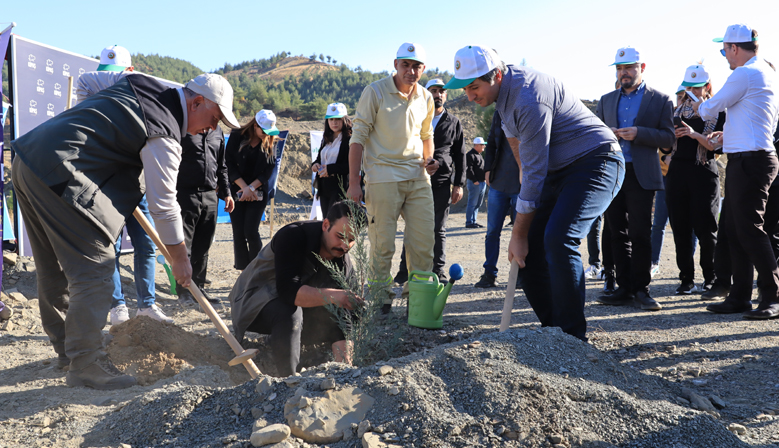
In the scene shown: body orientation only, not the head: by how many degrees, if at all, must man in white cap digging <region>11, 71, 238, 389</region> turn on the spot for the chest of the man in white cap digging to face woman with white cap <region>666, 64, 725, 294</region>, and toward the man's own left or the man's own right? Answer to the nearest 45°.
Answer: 0° — they already face them

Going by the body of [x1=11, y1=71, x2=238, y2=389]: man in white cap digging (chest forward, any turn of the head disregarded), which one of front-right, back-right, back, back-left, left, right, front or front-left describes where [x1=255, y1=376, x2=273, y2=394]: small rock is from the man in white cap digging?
front-right

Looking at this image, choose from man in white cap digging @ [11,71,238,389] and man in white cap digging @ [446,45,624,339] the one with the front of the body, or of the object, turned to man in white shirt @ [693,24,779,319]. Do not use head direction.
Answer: man in white cap digging @ [11,71,238,389]

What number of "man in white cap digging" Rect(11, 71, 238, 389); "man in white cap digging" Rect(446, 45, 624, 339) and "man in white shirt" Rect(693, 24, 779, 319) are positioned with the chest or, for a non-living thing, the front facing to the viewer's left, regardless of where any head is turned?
2

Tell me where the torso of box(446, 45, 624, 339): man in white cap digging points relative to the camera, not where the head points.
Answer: to the viewer's left

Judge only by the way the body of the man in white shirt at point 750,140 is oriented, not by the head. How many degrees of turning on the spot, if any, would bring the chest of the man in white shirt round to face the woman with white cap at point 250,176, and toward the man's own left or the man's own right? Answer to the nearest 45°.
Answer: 0° — they already face them

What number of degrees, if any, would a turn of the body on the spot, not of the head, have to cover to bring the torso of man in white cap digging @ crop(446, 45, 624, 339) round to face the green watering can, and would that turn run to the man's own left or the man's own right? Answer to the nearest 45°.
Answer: approximately 45° to the man's own right

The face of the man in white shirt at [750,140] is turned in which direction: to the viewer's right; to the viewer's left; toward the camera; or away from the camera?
to the viewer's left

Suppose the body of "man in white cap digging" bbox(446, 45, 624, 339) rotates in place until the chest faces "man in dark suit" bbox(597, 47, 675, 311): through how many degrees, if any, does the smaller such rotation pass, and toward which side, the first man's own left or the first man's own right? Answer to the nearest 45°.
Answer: approximately 90° to the first man's own right

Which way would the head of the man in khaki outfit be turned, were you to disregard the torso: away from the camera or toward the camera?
toward the camera

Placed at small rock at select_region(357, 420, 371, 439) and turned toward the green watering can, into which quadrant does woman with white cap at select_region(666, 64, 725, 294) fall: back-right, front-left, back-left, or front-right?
front-right

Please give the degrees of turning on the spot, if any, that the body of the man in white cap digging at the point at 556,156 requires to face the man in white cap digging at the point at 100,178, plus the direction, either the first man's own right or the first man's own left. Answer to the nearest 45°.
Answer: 0° — they already face them

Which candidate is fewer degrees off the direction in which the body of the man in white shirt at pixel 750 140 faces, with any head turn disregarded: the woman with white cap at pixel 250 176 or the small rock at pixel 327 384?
the woman with white cap

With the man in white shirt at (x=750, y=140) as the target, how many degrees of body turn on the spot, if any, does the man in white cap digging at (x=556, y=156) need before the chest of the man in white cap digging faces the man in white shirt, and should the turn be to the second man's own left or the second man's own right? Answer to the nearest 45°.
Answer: approximately 135° to the second man's own right

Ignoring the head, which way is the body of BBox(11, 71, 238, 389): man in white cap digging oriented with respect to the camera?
to the viewer's right

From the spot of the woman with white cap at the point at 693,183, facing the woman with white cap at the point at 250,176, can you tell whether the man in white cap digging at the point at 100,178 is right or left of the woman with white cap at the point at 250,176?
left

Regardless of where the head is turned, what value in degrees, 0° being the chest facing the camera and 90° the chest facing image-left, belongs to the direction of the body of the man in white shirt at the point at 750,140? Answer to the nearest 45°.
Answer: approximately 90°

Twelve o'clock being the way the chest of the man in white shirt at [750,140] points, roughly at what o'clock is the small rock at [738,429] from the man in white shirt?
The small rock is roughly at 9 o'clock from the man in white shirt.
